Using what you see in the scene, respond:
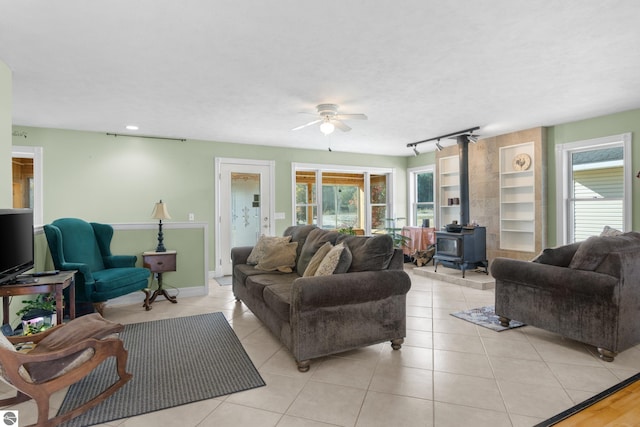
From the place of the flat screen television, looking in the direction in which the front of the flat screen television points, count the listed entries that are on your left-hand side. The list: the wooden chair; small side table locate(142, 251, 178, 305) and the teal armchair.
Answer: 2

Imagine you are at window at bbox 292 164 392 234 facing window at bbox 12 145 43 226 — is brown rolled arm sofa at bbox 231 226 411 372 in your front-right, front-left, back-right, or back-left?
front-left

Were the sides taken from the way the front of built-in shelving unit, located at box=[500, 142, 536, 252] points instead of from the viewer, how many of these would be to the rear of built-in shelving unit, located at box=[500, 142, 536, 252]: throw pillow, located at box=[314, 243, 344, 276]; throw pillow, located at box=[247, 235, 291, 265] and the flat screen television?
0

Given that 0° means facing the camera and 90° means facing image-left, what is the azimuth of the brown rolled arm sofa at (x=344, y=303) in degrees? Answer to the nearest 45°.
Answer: approximately 45°

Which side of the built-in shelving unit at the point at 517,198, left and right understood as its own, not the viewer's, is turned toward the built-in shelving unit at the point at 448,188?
right

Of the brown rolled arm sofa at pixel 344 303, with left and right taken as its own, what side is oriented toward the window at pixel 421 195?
back

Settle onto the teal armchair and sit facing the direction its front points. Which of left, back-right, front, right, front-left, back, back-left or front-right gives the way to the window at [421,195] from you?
front-left

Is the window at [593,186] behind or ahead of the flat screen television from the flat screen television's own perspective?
ahead

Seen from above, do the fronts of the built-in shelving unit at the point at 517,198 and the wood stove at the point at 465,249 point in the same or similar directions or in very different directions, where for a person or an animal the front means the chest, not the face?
same or similar directions

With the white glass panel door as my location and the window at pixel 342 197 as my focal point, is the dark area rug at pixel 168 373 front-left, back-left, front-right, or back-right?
back-right

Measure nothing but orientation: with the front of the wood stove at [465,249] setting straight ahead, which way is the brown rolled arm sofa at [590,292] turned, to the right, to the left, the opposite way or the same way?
to the right

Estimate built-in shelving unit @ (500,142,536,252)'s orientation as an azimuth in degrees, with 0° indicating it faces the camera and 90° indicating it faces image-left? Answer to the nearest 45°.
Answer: approximately 45°

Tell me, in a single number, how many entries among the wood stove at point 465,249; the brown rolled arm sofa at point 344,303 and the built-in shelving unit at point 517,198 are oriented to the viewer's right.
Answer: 0

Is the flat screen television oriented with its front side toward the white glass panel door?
no

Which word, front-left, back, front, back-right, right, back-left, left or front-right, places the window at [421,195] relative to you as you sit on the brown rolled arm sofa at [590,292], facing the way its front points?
front

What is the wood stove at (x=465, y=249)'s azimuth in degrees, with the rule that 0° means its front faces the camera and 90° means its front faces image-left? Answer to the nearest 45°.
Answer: approximately 45°

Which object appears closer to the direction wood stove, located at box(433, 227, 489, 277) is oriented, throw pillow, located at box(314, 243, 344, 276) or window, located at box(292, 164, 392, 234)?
the throw pillow

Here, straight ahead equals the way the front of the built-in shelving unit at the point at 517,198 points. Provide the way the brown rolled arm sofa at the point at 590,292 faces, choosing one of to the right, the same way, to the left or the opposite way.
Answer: to the right

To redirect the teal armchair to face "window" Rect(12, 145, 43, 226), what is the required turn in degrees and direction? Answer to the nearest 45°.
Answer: approximately 180°
